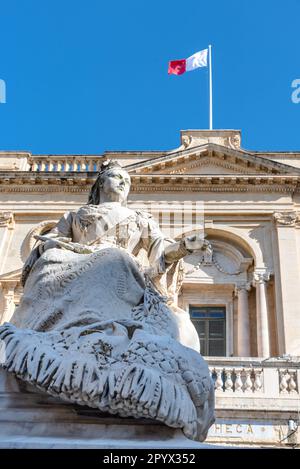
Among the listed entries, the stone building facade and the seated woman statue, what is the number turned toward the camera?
2

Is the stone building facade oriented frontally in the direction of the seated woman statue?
yes

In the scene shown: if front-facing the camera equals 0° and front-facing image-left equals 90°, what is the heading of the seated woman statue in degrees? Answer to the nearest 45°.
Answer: approximately 0°

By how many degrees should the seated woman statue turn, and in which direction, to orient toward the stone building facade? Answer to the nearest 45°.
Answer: approximately 180°
